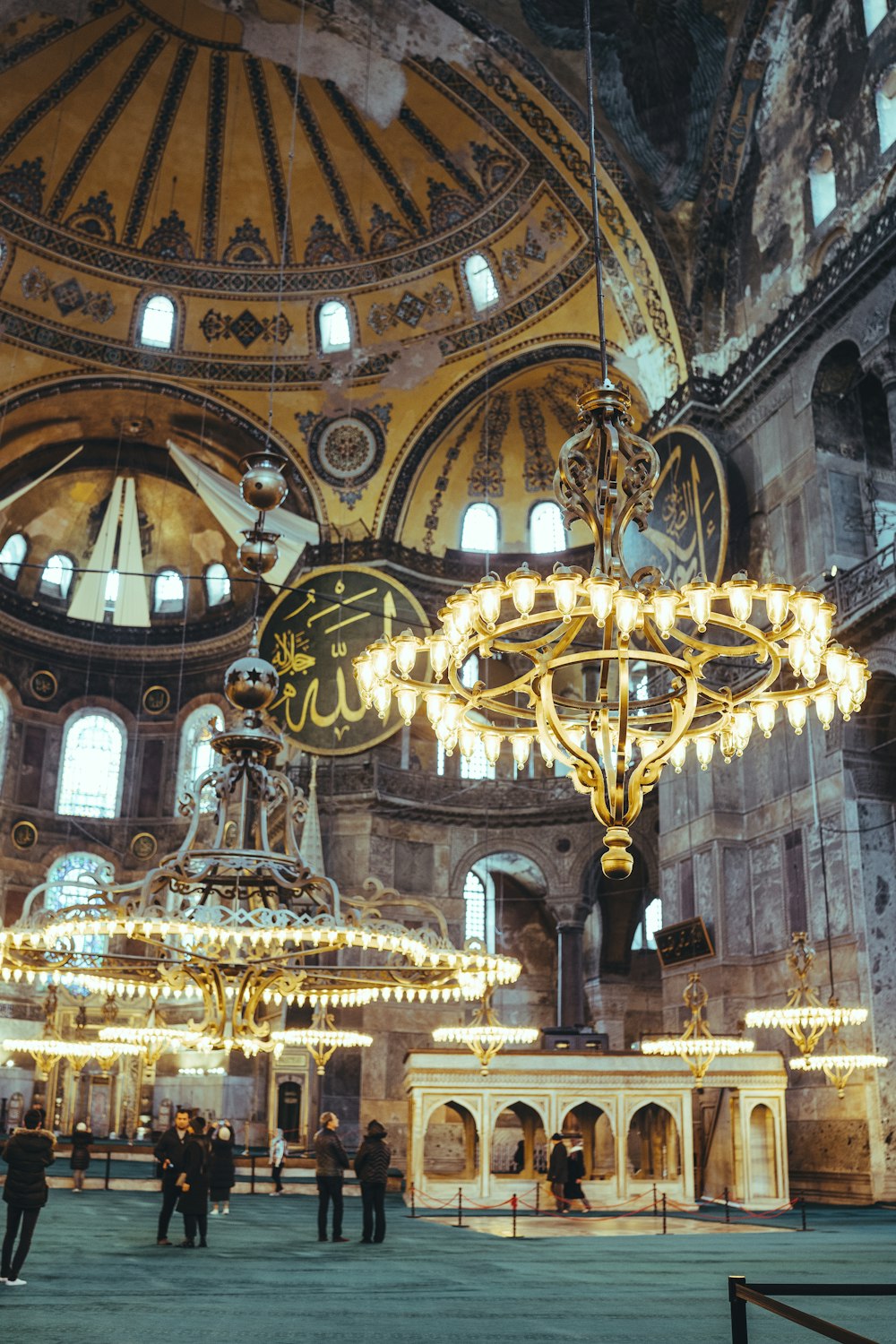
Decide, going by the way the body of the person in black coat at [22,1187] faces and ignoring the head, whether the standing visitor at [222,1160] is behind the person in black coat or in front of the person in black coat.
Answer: in front

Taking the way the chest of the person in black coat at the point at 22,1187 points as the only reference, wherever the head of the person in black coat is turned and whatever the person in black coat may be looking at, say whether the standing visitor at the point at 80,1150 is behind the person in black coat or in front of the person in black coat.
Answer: in front

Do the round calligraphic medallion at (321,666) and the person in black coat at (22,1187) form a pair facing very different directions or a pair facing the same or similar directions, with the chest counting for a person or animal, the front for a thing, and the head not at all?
very different directions

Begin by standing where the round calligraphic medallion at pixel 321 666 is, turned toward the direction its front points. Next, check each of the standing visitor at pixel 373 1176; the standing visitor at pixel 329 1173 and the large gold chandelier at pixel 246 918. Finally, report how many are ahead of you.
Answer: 3

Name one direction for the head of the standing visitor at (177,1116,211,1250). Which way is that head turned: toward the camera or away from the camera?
away from the camera

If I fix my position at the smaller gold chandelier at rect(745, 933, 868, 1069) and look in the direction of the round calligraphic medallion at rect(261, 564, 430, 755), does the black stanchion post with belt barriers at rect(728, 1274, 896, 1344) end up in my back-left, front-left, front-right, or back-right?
back-left

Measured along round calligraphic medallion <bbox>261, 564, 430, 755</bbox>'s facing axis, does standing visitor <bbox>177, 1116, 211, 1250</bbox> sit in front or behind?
in front

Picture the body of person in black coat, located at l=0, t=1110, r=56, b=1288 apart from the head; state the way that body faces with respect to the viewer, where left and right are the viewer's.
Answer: facing away from the viewer
